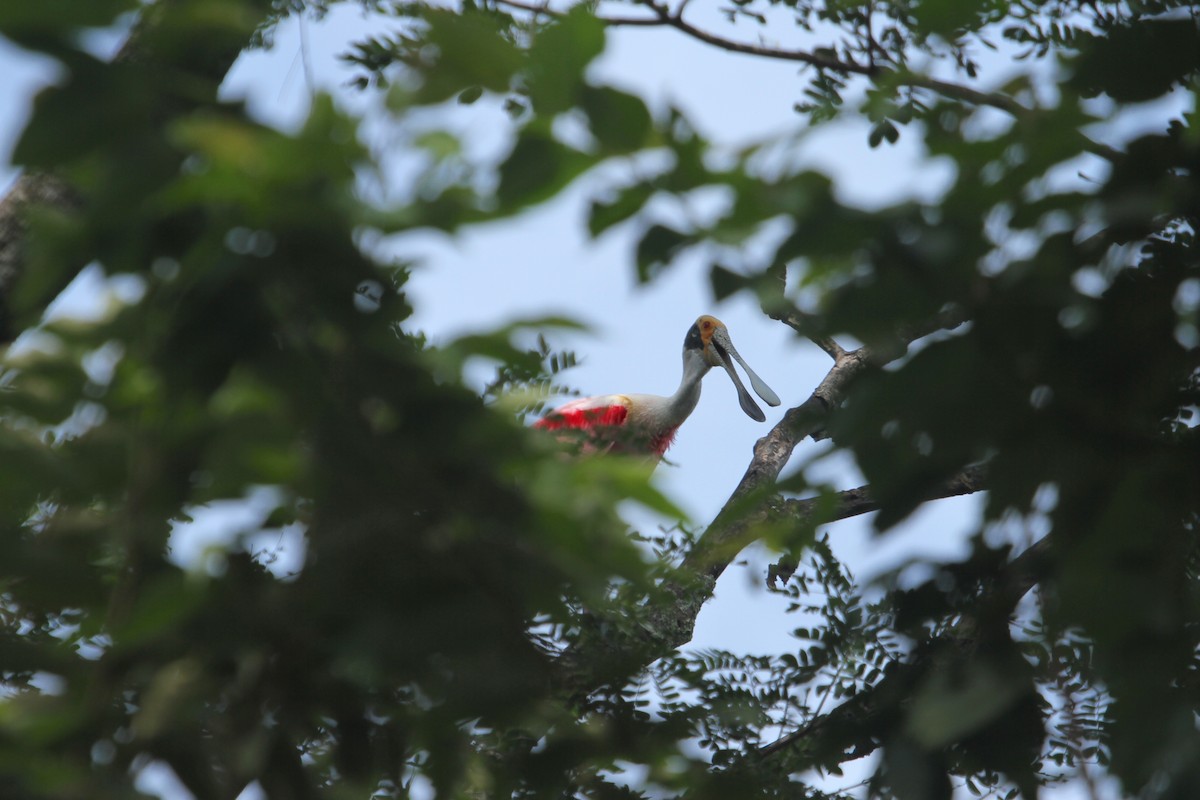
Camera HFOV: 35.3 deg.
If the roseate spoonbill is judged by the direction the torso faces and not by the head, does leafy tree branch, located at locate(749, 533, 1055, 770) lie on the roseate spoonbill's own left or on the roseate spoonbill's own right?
on the roseate spoonbill's own right

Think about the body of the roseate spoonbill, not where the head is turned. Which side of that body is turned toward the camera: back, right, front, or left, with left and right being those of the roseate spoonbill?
right
